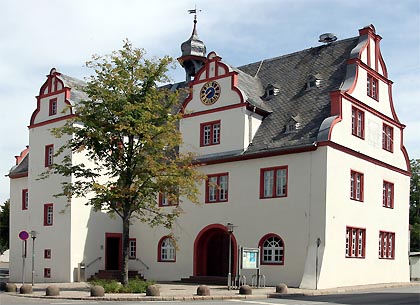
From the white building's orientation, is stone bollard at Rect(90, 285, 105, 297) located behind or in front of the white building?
in front

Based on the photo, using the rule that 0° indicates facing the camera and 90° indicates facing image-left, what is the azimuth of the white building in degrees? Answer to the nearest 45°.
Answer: approximately 45°

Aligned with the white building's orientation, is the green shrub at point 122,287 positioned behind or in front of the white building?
in front

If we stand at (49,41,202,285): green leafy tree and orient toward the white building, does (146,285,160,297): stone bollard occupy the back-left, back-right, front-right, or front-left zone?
back-right
